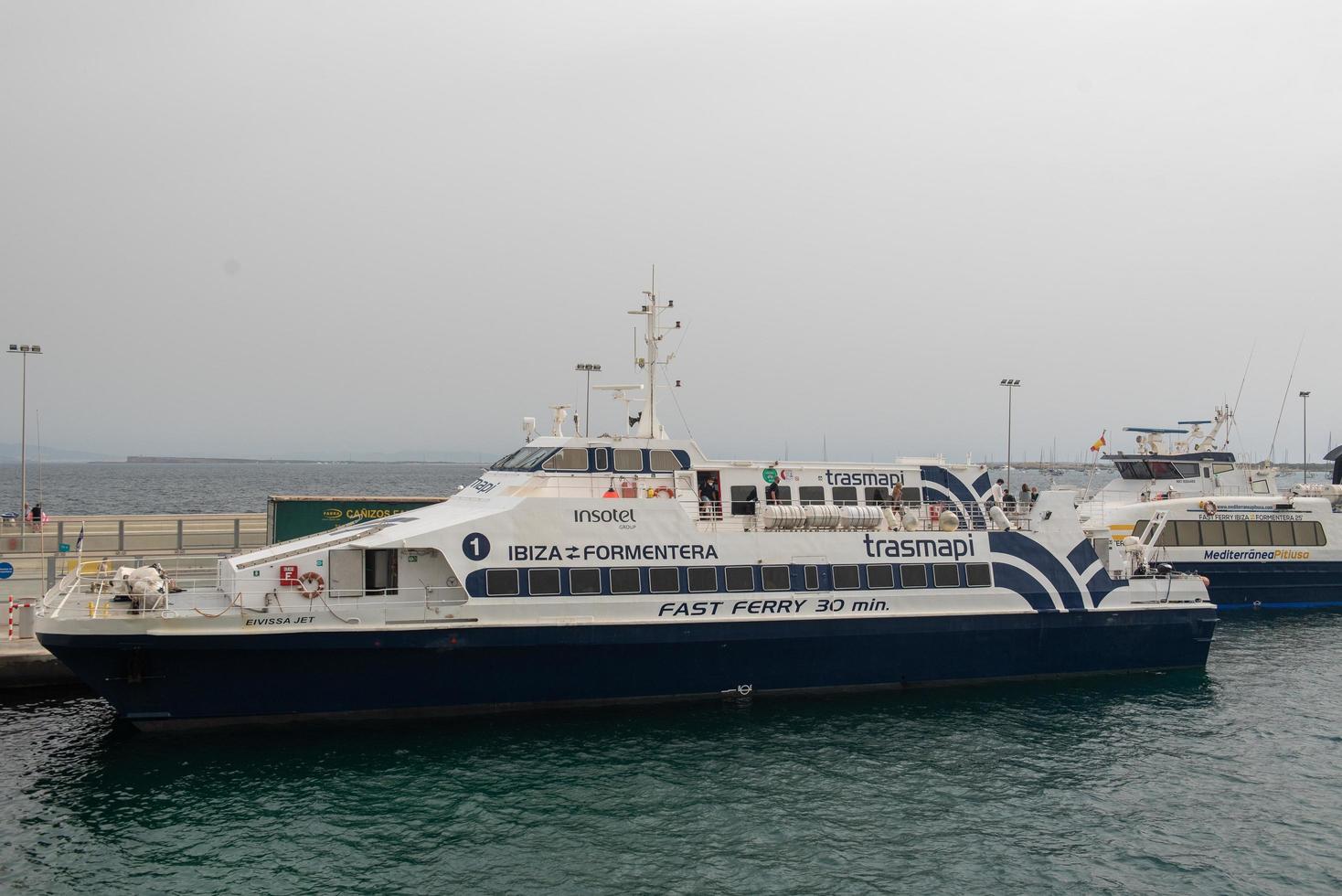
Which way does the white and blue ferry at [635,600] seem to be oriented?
to the viewer's left

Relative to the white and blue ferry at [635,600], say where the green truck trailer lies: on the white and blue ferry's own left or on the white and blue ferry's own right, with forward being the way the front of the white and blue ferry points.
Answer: on the white and blue ferry's own right

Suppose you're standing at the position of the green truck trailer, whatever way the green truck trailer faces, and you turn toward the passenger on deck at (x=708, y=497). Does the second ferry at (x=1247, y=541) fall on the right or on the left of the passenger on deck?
left
